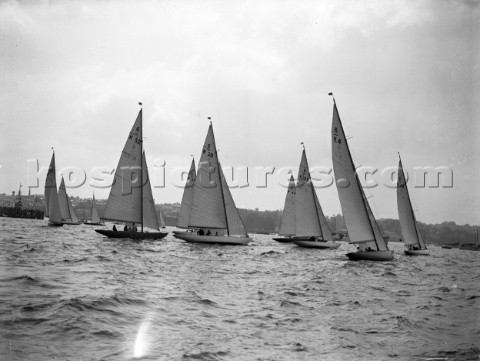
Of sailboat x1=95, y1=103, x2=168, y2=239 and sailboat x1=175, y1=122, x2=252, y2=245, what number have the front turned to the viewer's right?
2

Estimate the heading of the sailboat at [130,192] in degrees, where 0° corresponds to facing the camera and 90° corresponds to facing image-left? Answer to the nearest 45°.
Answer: approximately 270°

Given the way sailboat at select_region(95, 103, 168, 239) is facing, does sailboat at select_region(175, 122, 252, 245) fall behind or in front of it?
in front

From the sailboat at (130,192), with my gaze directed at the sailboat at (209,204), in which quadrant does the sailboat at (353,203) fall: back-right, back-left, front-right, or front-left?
front-right

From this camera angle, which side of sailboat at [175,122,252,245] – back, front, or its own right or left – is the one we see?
right

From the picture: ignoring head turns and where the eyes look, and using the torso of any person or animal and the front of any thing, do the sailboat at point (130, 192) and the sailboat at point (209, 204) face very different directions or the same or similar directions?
same or similar directions

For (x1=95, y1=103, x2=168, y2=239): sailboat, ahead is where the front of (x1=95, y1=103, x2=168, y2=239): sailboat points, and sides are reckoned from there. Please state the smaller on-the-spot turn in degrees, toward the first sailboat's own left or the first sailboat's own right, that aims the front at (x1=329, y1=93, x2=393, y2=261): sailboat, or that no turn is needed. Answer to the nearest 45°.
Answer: approximately 45° to the first sailboat's own right

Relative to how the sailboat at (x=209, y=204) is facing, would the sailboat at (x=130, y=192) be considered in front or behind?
behind

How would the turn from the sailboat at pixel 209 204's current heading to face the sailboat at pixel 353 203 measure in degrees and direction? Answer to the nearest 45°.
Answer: approximately 45° to its right
